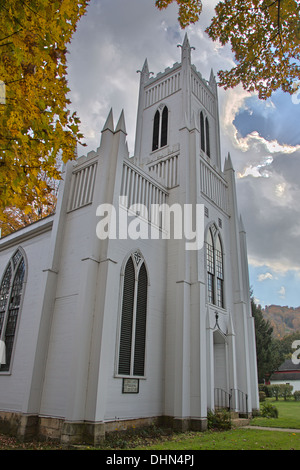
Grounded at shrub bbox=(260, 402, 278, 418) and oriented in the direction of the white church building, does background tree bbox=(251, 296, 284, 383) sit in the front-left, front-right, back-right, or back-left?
back-right

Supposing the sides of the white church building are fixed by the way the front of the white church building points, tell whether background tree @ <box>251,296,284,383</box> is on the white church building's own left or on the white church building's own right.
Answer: on the white church building's own left

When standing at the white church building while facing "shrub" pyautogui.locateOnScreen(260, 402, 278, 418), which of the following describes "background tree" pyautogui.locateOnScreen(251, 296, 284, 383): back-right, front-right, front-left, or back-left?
front-left

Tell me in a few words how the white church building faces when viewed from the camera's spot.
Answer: facing the viewer and to the right of the viewer
